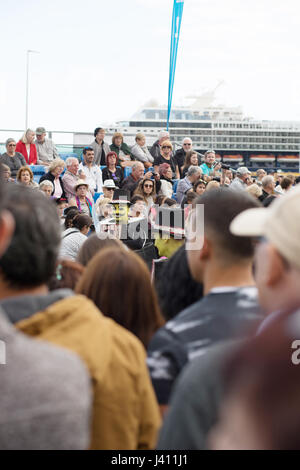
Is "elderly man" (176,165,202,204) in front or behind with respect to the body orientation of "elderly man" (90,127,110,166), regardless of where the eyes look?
in front

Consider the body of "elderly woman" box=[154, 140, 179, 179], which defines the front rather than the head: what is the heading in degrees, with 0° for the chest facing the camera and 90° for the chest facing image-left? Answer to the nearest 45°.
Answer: approximately 0°

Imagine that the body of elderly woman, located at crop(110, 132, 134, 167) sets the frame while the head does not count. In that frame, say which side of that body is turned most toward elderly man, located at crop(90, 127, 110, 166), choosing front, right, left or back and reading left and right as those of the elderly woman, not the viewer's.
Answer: right

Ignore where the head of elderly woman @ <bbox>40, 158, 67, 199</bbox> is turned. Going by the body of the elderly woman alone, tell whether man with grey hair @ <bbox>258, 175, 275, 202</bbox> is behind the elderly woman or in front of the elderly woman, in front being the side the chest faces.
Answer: in front

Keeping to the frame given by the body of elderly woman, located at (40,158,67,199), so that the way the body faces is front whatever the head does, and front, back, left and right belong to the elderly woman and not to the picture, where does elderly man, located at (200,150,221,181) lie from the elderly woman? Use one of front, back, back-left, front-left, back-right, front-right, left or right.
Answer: left

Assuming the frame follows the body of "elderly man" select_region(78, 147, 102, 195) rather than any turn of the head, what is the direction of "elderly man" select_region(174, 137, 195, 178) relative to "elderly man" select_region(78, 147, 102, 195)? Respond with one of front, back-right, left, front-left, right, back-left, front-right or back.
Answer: left

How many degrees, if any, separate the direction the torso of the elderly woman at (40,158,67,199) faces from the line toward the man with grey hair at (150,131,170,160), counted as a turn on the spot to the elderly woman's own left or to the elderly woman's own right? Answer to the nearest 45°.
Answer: approximately 90° to the elderly woman's own left

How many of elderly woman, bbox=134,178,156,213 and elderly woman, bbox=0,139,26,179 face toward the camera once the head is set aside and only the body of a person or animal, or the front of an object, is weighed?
2

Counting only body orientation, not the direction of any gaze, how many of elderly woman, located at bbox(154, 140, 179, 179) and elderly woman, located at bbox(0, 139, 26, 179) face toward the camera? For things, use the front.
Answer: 2

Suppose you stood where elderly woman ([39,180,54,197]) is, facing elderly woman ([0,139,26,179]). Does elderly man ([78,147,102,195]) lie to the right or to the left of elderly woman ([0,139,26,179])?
right

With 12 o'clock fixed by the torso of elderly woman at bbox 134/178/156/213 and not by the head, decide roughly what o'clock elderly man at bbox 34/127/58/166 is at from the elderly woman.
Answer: The elderly man is roughly at 5 o'clock from the elderly woman.

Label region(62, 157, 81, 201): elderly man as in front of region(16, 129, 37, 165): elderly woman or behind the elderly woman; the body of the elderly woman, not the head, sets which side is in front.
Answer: in front

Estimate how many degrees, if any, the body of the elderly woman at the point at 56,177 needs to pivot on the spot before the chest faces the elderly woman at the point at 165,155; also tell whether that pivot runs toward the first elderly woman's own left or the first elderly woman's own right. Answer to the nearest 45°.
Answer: approximately 90° to the first elderly woman's own left
